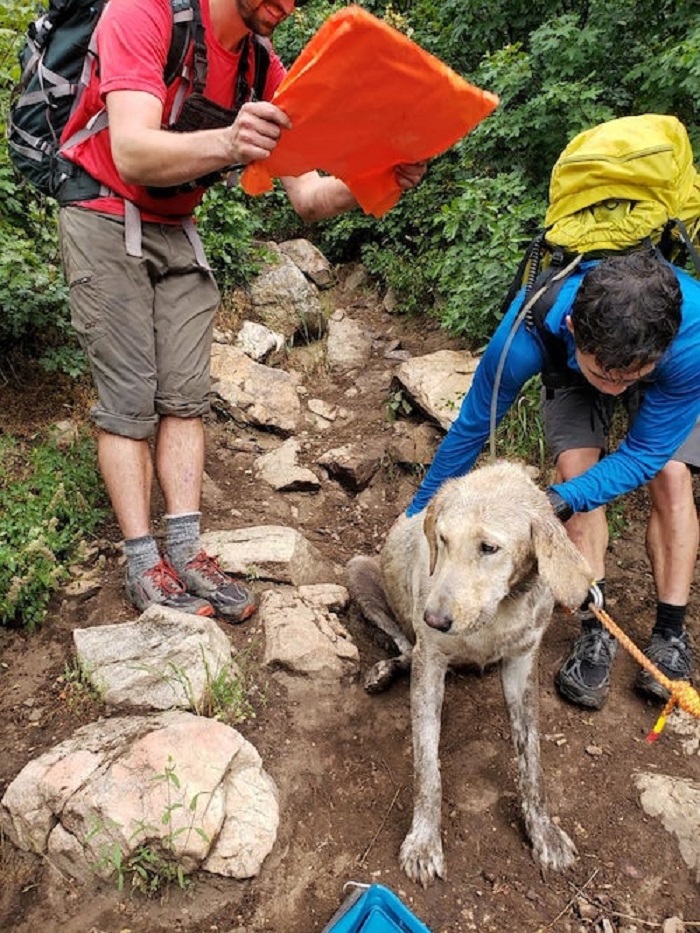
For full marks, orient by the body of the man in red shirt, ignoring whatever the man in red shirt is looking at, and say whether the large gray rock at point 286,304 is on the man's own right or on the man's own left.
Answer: on the man's own left

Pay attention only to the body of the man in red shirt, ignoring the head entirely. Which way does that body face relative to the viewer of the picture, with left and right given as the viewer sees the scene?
facing the viewer and to the right of the viewer

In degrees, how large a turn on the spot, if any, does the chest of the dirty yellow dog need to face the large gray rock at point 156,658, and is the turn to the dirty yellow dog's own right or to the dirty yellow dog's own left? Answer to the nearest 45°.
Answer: approximately 90° to the dirty yellow dog's own right

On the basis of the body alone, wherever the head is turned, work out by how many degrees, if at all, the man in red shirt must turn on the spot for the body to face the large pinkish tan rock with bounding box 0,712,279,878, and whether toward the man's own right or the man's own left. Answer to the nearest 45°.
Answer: approximately 45° to the man's own right

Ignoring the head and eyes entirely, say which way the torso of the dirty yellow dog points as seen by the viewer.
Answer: toward the camera

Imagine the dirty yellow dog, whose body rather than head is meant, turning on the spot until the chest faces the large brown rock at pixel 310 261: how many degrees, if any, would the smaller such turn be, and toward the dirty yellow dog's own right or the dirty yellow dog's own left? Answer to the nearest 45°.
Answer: approximately 180°

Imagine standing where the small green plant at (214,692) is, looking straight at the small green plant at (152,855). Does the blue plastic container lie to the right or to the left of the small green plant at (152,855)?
left

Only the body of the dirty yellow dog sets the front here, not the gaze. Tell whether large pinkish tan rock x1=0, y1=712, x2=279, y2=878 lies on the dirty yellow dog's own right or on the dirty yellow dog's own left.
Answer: on the dirty yellow dog's own right

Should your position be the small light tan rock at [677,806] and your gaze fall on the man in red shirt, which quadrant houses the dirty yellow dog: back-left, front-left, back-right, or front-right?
front-left

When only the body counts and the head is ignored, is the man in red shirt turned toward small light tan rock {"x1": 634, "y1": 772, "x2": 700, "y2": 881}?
yes

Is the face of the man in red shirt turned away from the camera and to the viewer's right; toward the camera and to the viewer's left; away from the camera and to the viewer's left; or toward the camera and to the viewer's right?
toward the camera and to the viewer's right
